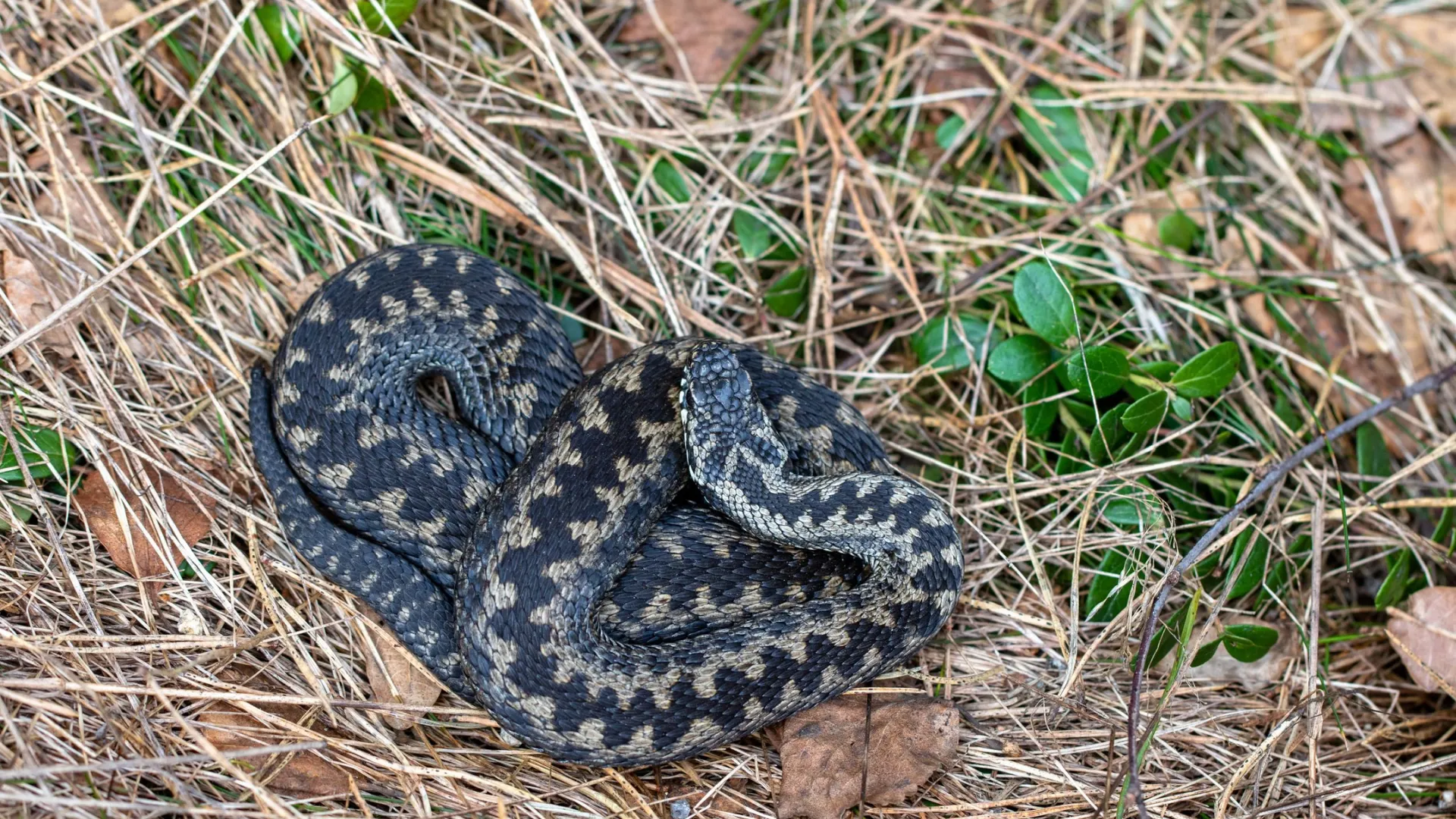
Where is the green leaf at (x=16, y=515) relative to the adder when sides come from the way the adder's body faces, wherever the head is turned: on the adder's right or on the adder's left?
on the adder's left

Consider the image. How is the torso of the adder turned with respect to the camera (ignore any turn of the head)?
away from the camera

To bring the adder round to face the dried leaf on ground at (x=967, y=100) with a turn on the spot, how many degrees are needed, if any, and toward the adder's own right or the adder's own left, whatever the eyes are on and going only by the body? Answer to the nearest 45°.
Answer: approximately 45° to the adder's own right

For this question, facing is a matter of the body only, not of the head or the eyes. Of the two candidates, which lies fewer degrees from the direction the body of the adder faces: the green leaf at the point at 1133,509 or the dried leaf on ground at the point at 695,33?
the dried leaf on ground

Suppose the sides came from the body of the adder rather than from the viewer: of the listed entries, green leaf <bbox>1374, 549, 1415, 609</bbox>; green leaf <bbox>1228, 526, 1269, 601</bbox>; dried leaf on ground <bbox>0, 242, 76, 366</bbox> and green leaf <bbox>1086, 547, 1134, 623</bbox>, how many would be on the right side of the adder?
3

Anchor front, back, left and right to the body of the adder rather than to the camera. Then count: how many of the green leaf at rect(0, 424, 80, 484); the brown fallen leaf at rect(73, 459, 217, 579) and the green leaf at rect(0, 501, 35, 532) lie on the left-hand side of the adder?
3

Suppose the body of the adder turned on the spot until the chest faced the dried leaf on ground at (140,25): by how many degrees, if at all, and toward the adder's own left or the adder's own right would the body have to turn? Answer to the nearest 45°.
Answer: approximately 45° to the adder's own left

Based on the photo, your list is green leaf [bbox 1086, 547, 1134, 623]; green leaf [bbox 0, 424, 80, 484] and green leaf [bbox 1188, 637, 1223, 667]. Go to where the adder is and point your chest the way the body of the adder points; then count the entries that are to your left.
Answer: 1

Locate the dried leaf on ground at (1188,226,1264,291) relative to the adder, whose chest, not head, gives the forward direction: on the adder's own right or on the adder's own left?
on the adder's own right

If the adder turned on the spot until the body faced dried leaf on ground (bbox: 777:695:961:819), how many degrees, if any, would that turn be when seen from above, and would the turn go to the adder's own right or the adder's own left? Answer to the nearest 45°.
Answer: approximately 135° to the adder's own right

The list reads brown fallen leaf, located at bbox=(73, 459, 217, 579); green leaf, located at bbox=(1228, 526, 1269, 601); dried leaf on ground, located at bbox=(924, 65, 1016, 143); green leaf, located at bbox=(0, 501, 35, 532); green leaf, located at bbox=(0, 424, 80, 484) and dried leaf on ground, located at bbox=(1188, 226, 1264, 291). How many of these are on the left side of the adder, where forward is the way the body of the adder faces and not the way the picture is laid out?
3

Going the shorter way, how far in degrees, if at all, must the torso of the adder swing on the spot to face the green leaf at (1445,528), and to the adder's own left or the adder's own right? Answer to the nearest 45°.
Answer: approximately 90° to the adder's own right

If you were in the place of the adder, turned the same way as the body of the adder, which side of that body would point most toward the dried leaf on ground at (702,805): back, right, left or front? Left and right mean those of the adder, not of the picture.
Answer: back
